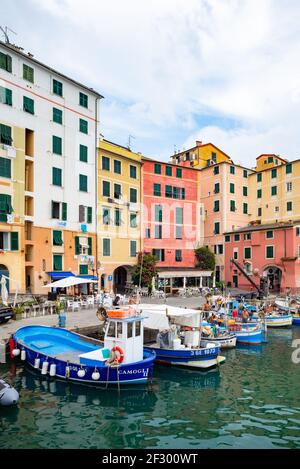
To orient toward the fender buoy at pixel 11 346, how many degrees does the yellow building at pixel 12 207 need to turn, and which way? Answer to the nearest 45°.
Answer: approximately 45° to its right

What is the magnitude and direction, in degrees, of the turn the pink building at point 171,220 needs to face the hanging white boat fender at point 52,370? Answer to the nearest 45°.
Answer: approximately 45° to its right

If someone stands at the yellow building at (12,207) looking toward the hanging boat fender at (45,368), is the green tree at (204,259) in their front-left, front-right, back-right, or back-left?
back-left

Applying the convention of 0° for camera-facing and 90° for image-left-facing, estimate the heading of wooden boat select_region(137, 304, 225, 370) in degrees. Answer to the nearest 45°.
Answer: approximately 315°

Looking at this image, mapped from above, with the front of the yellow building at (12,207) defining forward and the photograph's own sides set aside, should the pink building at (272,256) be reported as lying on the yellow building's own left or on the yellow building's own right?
on the yellow building's own left

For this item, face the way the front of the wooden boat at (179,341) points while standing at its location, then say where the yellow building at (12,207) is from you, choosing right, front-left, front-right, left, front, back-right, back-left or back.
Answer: back
